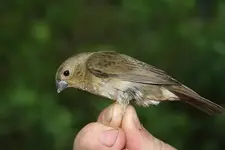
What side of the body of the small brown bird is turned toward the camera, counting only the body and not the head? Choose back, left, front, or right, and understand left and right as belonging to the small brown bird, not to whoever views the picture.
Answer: left
